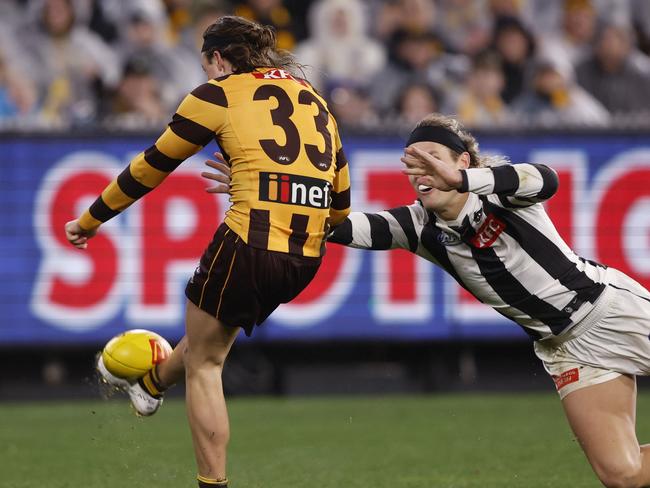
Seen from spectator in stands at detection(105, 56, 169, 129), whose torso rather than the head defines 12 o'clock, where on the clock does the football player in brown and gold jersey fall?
The football player in brown and gold jersey is roughly at 12 o'clock from the spectator in stands.

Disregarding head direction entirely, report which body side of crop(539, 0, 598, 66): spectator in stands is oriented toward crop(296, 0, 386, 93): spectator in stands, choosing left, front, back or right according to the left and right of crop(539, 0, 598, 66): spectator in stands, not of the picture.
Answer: right

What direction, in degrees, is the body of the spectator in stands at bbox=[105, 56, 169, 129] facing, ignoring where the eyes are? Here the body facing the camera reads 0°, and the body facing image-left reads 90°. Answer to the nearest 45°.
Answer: approximately 0°

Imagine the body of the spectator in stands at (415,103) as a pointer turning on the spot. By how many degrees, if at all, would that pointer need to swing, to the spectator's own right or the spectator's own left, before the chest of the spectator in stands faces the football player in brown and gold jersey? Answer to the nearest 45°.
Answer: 0° — they already face them

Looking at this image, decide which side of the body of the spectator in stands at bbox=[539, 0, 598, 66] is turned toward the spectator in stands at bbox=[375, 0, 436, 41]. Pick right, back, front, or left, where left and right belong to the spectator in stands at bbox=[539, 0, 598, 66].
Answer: right
